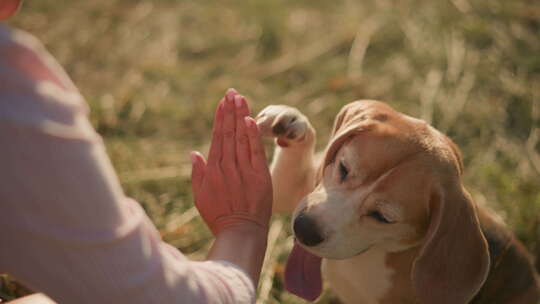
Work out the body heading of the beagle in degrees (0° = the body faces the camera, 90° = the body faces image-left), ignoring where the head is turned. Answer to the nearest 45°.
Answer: approximately 45°
